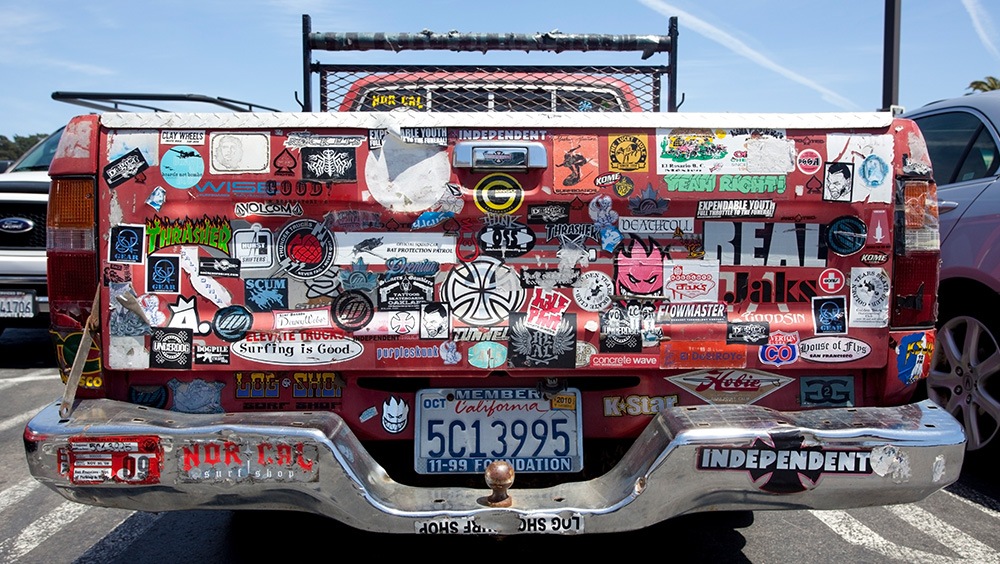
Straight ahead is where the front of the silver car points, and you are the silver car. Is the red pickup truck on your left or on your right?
on your left

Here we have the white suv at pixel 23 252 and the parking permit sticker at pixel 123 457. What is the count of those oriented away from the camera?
0

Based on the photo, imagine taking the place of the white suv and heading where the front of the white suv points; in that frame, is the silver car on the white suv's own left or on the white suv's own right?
on the white suv's own left

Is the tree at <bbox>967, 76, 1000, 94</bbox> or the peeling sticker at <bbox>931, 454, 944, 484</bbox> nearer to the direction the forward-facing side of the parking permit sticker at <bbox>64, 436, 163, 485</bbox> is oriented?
the peeling sticker

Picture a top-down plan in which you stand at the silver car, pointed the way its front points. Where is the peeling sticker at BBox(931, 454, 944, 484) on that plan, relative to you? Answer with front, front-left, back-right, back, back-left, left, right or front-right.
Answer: back-left

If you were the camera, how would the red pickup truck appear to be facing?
facing away from the viewer

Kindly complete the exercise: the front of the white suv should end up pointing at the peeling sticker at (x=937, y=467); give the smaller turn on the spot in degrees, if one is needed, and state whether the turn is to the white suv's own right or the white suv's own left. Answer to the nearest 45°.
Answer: approximately 45° to the white suv's own left

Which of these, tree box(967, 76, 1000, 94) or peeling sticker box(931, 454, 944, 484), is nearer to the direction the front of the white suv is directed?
the peeling sticker

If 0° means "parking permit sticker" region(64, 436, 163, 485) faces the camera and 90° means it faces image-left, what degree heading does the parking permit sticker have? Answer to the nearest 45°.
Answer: approximately 0°

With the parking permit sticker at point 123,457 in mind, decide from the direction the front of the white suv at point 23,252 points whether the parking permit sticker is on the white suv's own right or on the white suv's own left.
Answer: on the white suv's own left

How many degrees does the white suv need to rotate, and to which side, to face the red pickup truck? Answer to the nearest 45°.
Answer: approximately 45° to its left
